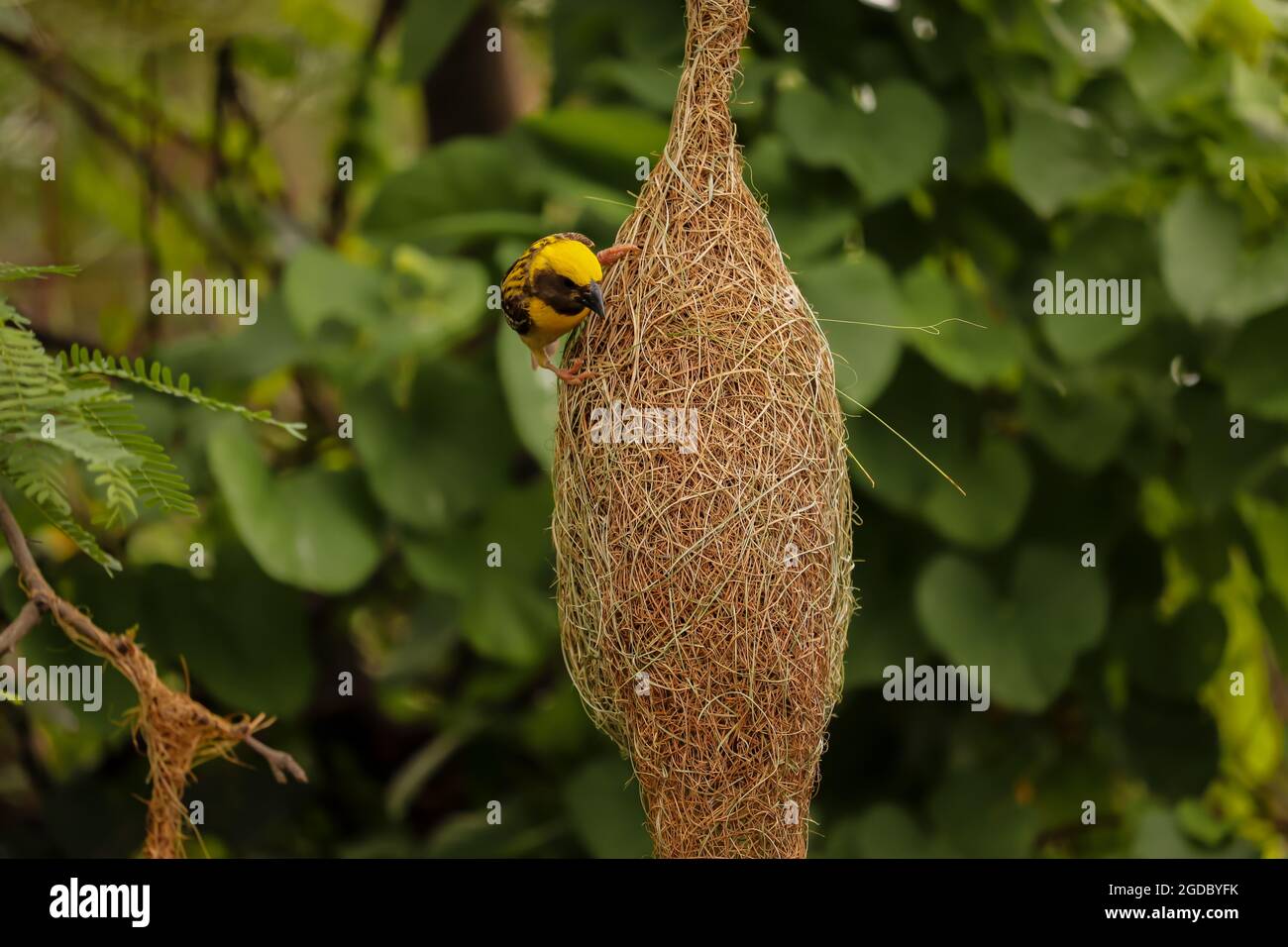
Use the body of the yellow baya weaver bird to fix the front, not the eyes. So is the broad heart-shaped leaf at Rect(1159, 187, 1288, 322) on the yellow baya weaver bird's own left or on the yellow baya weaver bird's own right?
on the yellow baya weaver bird's own left

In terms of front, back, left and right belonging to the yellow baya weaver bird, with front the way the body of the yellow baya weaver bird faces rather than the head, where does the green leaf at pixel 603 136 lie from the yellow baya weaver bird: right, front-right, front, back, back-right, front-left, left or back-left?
back-left

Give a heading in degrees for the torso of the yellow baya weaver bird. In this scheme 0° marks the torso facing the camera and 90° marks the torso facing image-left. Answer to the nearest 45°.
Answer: approximately 315°
